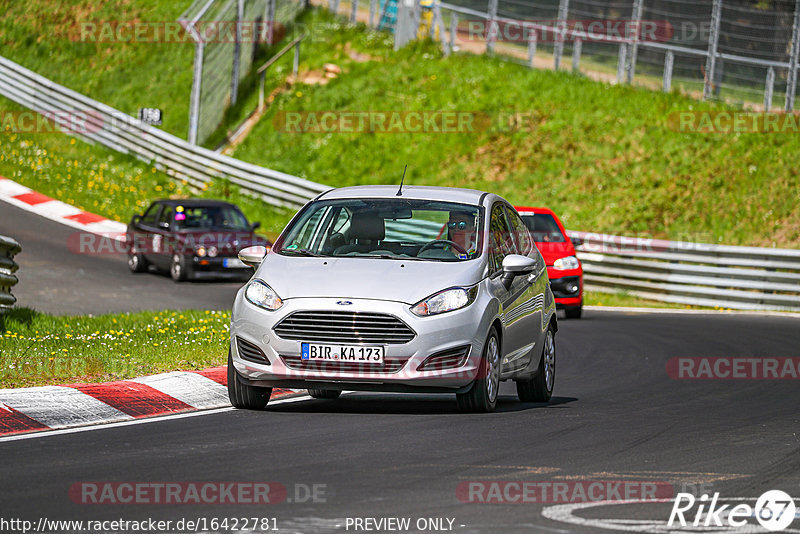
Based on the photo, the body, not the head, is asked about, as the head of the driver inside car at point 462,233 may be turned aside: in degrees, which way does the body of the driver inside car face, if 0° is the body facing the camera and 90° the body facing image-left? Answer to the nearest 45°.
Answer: approximately 45°

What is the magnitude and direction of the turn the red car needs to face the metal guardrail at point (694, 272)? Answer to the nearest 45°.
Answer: approximately 135° to its left

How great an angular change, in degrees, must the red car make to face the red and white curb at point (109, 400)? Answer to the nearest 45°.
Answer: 0° — it already faces it

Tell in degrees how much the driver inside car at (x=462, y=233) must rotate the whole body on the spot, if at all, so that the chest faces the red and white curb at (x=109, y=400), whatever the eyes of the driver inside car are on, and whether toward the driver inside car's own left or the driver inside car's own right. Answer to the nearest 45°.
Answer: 0° — they already face it

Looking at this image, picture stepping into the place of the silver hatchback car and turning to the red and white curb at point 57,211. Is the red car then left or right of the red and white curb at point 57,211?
right

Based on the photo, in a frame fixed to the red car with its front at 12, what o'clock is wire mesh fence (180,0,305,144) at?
The wire mesh fence is roughly at 5 o'clock from the red car.

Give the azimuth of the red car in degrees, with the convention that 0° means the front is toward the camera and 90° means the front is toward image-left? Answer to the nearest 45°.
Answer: approximately 0°

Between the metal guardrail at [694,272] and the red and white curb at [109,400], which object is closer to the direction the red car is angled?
the red and white curb

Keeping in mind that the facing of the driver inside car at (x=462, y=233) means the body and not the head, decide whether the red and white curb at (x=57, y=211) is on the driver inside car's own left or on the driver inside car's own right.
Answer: on the driver inside car's own right

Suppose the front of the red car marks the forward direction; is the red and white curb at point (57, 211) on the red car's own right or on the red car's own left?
on the red car's own right
